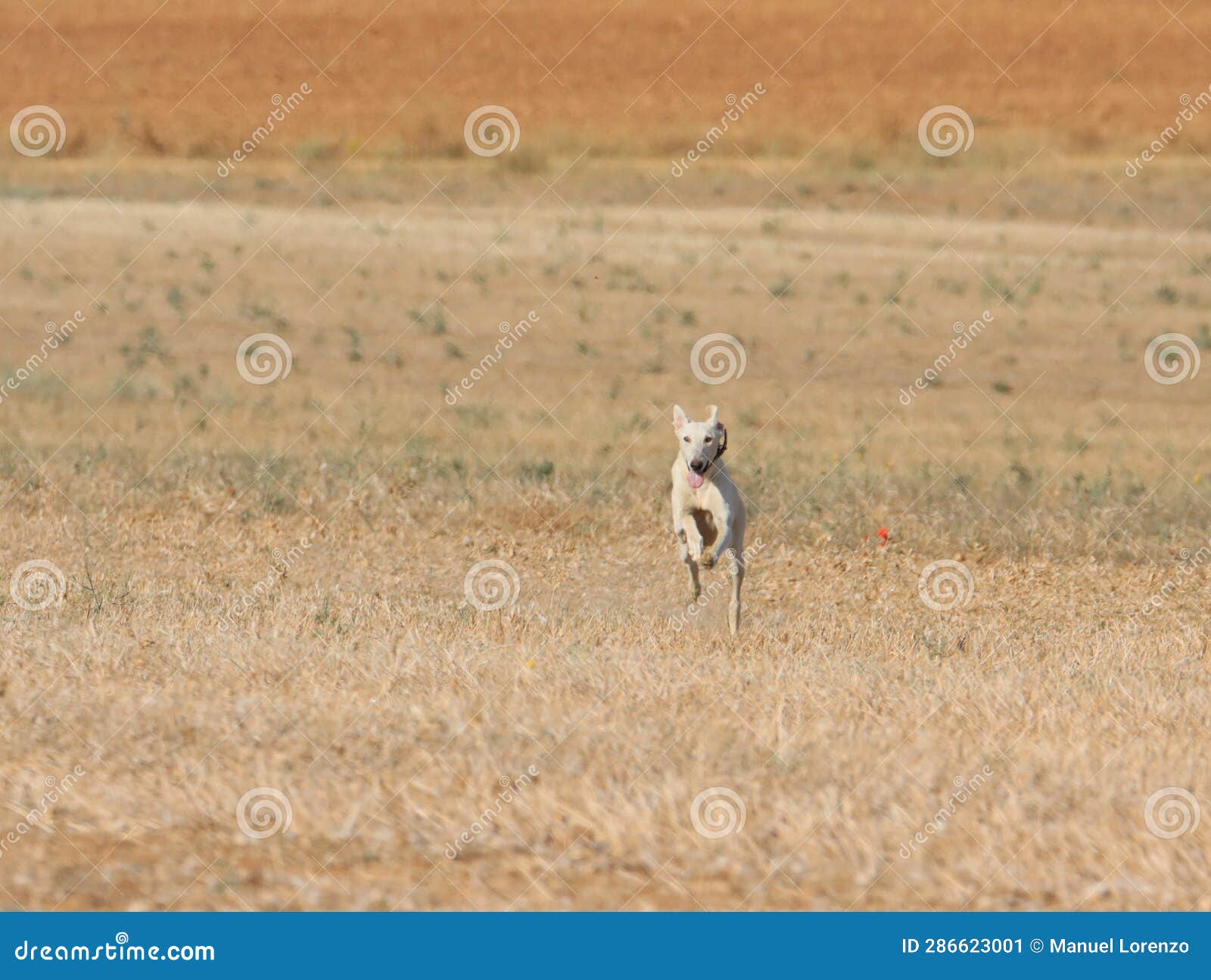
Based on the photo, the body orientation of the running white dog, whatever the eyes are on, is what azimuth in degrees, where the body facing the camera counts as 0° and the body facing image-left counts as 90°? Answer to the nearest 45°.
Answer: approximately 0°
